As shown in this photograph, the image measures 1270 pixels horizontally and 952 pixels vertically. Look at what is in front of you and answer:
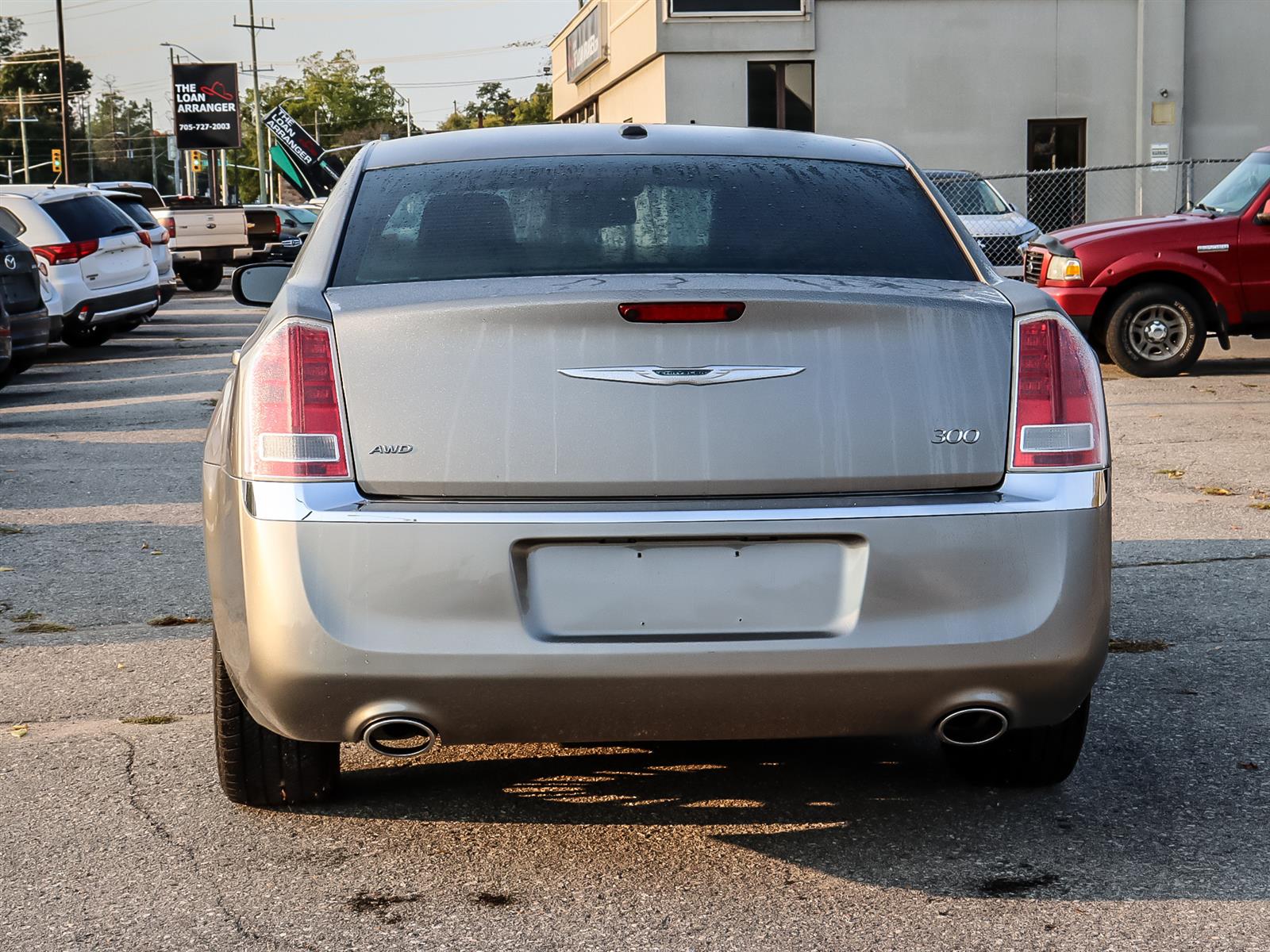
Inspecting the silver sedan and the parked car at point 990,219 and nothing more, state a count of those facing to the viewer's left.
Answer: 0

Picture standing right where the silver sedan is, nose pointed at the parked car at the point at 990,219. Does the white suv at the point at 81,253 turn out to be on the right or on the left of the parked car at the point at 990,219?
left

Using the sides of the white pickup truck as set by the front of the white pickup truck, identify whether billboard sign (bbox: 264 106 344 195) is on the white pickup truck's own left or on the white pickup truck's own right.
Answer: on the white pickup truck's own right

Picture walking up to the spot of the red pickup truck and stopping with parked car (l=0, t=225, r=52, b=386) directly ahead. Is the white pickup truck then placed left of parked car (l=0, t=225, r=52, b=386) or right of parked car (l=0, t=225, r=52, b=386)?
right

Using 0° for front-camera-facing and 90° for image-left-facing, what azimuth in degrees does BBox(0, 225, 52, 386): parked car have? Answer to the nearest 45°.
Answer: approximately 135°

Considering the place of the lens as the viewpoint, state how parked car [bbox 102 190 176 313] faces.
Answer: facing away from the viewer and to the left of the viewer

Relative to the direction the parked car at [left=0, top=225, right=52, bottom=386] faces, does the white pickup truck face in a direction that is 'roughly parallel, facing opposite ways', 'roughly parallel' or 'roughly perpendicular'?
roughly parallel

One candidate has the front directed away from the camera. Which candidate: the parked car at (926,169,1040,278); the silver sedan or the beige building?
the silver sedan

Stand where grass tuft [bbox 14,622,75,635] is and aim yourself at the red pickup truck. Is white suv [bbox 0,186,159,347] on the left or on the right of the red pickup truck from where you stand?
left

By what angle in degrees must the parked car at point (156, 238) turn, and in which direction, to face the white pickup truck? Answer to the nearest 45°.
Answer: approximately 45° to its right

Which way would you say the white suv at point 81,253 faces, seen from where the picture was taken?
facing away from the viewer and to the left of the viewer

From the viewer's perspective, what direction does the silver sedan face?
away from the camera

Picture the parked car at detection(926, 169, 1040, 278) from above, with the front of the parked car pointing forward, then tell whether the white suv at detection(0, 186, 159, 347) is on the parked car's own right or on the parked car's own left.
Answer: on the parked car's own right

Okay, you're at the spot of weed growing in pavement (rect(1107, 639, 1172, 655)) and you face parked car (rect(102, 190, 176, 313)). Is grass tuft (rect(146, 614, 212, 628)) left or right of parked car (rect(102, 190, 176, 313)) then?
left
